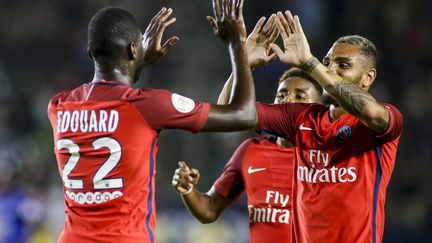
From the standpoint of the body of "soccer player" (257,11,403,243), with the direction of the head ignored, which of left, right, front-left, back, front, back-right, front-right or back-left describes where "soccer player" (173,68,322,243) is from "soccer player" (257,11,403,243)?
right

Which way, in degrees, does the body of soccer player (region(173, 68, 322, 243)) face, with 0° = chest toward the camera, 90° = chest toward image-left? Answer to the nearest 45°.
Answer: approximately 45°

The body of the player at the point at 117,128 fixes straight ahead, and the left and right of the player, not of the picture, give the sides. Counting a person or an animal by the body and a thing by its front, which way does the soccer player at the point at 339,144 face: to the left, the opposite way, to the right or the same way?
the opposite way

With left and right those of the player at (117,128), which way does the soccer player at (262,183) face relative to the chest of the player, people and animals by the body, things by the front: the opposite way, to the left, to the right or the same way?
the opposite way

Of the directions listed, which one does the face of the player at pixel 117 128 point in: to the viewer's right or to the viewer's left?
to the viewer's right

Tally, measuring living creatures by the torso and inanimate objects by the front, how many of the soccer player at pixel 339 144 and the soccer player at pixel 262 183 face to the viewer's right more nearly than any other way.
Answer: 0

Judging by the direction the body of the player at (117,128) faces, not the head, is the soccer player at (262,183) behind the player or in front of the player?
in front

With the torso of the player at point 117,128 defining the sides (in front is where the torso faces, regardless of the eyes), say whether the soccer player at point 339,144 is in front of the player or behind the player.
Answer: in front

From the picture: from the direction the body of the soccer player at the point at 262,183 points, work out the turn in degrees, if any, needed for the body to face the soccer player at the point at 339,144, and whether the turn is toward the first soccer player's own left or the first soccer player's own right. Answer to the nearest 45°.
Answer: approximately 90° to the first soccer player's own left

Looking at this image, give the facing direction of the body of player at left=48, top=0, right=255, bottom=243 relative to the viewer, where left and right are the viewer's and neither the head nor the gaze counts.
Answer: facing away from the viewer and to the right of the viewer

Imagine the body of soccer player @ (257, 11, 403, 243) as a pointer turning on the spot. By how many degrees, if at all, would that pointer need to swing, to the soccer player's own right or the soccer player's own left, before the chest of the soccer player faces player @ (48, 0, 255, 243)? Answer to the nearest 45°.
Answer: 0° — they already face them
